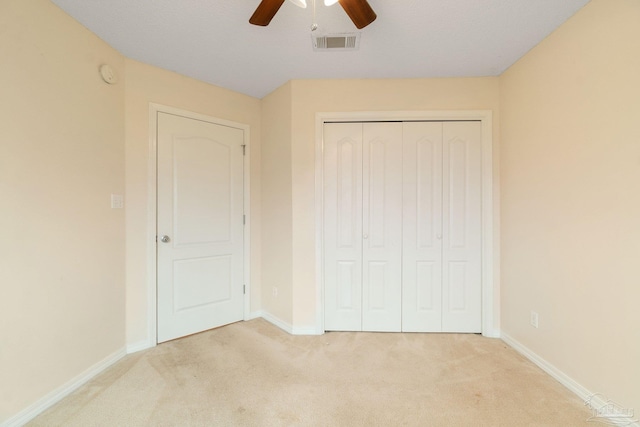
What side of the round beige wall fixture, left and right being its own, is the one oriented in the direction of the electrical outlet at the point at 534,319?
front

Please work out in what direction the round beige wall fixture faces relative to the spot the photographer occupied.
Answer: facing the viewer and to the right of the viewer

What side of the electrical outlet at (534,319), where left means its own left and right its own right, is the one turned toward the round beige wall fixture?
front

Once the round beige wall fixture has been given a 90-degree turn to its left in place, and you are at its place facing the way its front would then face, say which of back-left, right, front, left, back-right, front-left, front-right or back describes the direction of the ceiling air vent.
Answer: right

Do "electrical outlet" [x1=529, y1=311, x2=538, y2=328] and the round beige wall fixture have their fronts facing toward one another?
yes

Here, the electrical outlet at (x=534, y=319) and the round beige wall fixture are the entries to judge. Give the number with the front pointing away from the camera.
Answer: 0

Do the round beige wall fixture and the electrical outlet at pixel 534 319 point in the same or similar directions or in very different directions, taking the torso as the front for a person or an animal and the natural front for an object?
very different directions

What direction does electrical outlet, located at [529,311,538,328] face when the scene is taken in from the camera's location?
facing the viewer and to the left of the viewer

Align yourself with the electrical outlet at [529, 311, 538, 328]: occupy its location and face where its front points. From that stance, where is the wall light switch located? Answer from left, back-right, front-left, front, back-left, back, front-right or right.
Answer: front

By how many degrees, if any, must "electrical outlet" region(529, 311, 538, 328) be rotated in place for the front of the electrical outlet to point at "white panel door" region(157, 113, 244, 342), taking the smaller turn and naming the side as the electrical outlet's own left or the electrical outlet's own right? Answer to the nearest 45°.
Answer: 0° — it already faces it
